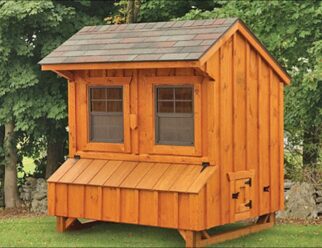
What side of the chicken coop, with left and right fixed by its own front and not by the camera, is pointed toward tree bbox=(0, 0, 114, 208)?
right

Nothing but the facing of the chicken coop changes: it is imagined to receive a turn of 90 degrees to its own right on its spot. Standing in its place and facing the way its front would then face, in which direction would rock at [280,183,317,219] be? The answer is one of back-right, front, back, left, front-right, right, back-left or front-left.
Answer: right

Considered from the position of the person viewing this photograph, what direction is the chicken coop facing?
facing the viewer and to the left of the viewer
